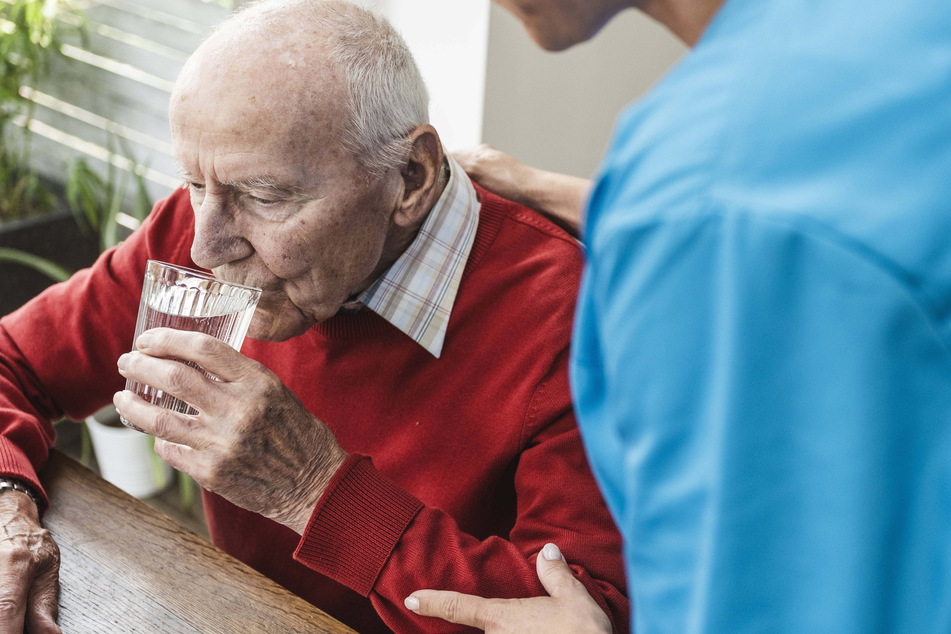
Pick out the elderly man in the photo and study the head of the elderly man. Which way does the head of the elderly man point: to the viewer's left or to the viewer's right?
to the viewer's left

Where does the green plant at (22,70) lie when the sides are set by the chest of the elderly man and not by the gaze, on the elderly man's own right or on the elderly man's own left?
on the elderly man's own right

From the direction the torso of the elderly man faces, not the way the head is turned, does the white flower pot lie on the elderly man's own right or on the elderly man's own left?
on the elderly man's own right

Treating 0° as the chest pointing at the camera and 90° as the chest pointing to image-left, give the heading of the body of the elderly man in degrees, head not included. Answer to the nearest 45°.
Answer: approximately 45°
